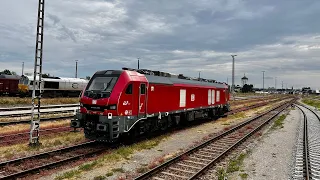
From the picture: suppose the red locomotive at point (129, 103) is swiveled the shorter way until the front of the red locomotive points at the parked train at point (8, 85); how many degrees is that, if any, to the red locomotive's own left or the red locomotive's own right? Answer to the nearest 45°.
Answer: approximately 90° to the red locomotive's own right

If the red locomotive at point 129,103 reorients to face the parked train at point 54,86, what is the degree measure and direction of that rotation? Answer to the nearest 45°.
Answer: approximately 90° to its right

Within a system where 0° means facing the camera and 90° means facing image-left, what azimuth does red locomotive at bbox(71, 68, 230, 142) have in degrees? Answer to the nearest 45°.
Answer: approximately 45°

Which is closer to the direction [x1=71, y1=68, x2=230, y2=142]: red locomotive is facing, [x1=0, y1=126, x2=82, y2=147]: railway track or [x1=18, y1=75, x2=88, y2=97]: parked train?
the railway track

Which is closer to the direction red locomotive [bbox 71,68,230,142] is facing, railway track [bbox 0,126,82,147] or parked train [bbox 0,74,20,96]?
the railway track

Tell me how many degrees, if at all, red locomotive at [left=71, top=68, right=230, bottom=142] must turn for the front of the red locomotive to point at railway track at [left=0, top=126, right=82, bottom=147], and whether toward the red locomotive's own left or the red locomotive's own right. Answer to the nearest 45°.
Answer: approximately 45° to the red locomotive's own right

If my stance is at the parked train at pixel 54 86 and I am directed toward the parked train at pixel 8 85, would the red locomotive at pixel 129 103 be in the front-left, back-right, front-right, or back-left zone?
back-left
